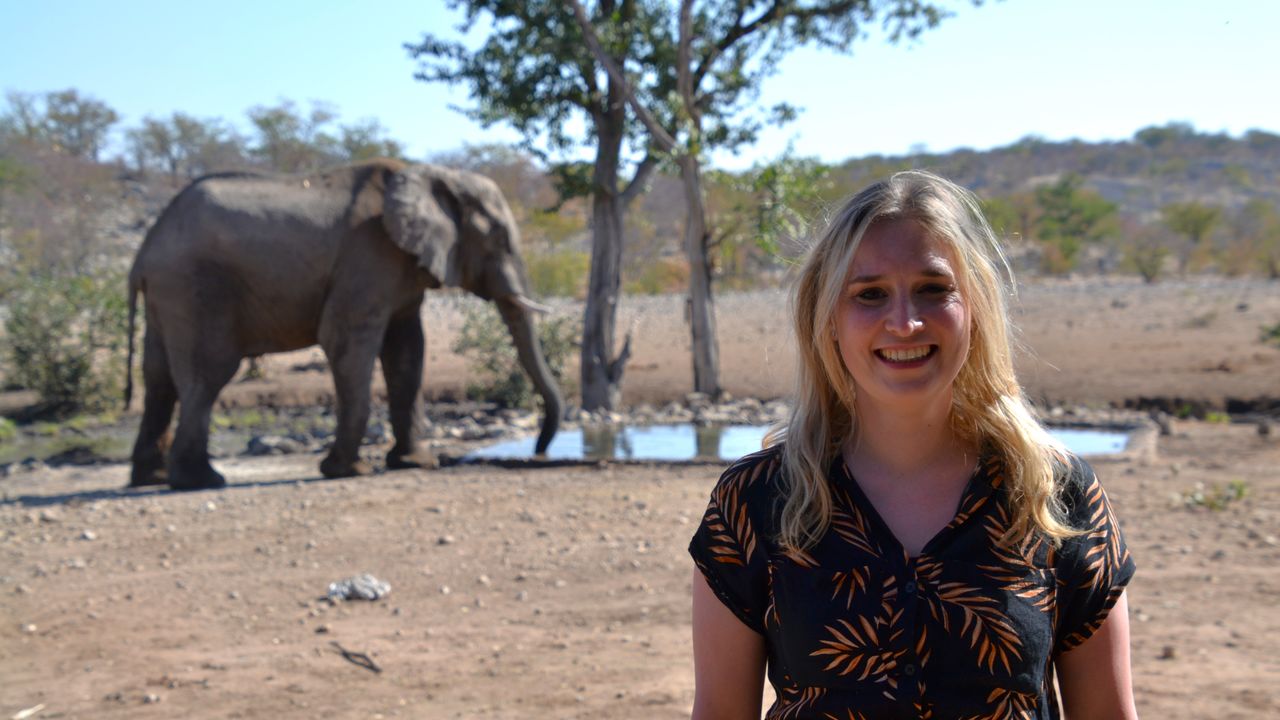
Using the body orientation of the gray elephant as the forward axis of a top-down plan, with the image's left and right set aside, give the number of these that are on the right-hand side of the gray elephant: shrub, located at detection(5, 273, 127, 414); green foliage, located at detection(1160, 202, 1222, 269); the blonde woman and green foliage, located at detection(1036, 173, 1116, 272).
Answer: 1

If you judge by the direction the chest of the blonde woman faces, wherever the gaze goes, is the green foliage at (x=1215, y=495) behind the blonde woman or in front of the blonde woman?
behind

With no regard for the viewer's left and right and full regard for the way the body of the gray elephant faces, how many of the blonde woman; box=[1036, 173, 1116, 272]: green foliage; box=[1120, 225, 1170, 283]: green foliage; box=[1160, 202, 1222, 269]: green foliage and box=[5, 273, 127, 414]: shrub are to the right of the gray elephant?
1

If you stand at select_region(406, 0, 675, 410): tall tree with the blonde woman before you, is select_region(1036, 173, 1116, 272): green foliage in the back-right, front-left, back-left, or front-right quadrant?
back-left

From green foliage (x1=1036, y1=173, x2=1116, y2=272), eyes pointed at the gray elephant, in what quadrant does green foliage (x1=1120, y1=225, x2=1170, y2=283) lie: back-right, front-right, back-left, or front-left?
front-left

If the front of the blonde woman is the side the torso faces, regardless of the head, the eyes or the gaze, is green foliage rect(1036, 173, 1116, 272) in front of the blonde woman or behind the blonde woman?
behind

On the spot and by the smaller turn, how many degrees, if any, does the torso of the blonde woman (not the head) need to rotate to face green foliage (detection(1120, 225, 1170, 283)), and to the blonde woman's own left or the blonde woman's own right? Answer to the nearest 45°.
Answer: approximately 180°

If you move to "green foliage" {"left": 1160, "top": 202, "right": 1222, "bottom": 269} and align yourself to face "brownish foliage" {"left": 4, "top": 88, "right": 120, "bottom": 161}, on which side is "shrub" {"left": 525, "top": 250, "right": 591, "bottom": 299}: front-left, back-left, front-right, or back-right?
front-left

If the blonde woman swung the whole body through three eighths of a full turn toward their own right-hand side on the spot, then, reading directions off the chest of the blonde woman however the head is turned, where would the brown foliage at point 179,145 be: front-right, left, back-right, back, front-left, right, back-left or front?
front

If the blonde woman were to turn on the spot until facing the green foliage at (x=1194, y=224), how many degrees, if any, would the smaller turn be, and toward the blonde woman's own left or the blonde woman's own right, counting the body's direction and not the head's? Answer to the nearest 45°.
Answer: approximately 180°

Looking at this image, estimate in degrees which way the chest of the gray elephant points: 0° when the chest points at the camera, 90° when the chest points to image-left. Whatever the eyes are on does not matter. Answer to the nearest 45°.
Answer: approximately 270°

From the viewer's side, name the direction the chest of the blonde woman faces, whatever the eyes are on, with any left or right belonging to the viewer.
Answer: facing the viewer

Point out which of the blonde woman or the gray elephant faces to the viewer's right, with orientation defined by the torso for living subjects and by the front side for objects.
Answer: the gray elephant

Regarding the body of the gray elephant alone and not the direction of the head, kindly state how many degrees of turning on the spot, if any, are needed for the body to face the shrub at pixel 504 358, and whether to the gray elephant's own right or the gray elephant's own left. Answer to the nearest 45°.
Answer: approximately 45° to the gray elephant's own left

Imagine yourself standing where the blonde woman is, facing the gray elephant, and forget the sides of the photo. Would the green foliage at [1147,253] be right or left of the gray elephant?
right

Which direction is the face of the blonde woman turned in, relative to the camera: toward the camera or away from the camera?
toward the camera

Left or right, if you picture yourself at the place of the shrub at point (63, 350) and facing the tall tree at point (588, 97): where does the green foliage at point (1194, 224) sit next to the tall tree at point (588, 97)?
left

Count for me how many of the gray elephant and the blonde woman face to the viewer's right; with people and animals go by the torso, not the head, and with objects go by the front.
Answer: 1
